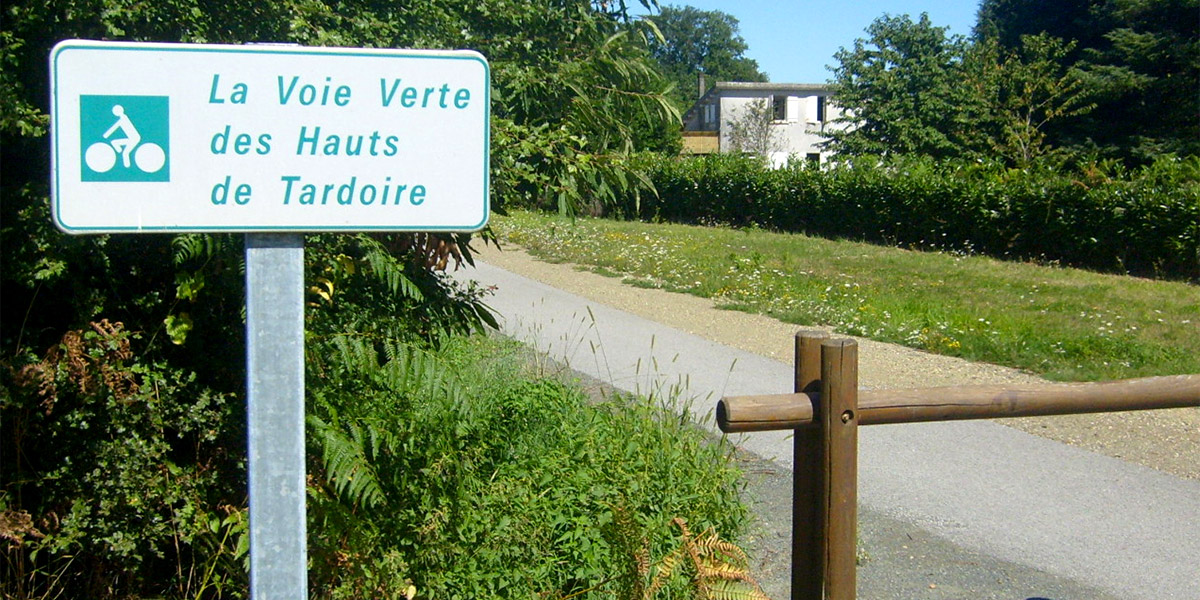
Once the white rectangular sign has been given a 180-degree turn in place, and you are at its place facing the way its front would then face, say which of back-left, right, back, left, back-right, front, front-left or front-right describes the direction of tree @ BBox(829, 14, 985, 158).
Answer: front-right

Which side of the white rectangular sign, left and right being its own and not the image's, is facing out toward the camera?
front

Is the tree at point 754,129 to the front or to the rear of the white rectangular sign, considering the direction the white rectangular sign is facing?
to the rear

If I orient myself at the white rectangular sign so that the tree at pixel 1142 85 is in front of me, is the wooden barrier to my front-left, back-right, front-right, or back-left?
front-right

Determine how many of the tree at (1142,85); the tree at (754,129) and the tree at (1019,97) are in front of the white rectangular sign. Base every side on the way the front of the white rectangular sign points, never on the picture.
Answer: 0

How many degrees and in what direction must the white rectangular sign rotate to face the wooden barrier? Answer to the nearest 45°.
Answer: approximately 135° to its left

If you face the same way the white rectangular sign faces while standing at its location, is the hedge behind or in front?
behind

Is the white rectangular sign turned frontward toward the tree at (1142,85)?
no

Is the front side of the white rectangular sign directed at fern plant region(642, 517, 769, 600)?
no

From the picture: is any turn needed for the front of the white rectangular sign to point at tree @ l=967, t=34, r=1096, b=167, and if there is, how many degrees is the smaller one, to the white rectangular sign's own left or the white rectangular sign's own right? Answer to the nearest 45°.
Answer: approximately 135° to the white rectangular sign's own left

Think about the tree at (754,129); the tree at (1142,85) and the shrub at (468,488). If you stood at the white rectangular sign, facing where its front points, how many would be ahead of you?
0

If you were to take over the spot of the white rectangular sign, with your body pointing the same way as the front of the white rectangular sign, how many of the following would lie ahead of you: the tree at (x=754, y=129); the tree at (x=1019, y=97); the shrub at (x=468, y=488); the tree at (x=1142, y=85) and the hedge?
0

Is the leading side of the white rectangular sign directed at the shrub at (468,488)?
no

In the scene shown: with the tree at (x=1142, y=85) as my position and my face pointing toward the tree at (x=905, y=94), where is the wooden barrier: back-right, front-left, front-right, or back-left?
front-left

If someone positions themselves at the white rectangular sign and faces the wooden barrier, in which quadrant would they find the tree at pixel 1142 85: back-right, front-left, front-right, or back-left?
front-left

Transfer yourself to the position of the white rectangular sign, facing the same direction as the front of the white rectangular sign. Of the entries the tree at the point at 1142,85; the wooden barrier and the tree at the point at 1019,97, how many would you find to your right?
0
